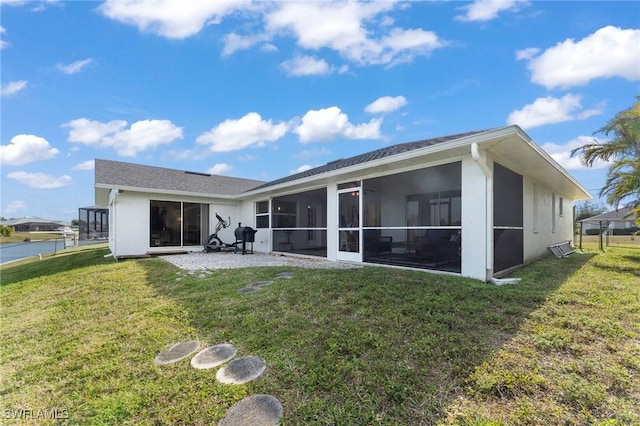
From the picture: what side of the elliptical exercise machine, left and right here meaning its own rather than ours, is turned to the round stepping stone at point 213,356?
left

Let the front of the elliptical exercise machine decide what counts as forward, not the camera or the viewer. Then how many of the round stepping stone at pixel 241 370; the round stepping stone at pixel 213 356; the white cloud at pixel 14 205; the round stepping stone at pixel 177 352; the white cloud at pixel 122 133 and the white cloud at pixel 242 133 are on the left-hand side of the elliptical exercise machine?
3

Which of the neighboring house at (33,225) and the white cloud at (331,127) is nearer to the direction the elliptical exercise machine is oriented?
the neighboring house

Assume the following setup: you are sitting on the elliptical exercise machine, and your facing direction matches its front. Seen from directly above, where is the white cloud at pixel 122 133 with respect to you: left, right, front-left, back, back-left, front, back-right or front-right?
front-right

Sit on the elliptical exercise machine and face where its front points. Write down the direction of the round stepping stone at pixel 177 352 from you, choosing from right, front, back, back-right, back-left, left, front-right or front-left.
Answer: left

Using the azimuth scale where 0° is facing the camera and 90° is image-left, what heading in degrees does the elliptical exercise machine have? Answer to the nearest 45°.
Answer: approximately 90°

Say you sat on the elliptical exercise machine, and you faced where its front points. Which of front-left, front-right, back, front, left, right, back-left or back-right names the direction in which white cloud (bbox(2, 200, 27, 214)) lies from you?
front-right
